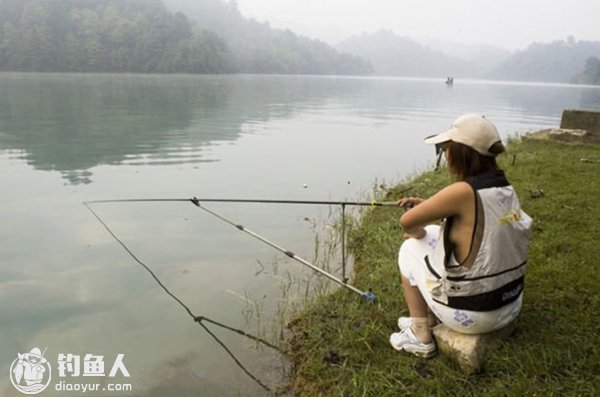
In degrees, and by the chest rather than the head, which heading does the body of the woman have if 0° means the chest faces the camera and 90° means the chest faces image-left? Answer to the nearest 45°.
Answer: approximately 135°

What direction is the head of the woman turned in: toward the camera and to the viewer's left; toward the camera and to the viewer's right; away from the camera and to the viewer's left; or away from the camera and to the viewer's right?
away from the camera and to the viewer's left

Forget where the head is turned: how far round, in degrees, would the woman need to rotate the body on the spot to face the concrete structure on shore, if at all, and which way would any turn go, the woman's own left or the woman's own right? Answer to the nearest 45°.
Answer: approximately 45° to the woman's own right
